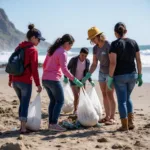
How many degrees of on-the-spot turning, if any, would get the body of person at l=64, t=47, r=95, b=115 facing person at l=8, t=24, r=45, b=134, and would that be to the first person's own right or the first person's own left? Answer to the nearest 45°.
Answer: approximately 45° to the first person's own right

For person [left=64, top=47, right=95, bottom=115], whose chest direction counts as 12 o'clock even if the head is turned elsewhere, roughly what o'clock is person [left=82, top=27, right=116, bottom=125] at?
person [left=82, top=27, right=116, bottom=125] is roughly at 11 o'clock from person [left=64, top=47, right=95, bottom=115].

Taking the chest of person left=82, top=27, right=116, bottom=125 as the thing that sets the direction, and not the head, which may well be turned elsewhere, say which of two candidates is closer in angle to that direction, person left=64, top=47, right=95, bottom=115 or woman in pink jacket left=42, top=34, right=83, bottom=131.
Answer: the woman in pink jacket

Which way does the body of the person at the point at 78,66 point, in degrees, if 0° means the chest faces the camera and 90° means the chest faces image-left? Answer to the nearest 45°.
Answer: approximately 0°

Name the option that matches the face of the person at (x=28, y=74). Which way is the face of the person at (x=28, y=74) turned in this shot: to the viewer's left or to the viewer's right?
to the viewer's right

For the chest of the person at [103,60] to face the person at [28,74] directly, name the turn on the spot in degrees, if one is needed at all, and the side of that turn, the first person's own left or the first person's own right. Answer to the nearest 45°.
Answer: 0° — they already face them

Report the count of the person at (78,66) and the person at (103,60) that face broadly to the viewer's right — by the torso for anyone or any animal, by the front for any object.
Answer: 0

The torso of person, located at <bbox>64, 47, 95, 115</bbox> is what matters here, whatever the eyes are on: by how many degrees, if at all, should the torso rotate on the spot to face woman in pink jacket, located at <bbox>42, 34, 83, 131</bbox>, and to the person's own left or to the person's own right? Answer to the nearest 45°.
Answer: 0° — they already face them

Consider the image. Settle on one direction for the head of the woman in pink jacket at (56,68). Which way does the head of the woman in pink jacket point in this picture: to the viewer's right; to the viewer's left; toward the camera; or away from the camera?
to the viewer's right

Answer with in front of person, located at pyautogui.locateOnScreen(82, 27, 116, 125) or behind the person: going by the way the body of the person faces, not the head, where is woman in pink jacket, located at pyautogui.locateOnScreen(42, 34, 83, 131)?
in front
